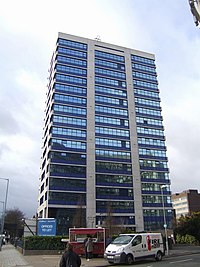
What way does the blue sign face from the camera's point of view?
toward the camera

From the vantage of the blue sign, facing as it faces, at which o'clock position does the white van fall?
The white van is roughly at 11 o'clock from the blue sign.

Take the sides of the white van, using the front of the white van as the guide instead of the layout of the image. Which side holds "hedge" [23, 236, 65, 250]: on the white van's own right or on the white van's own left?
on the white van's own right

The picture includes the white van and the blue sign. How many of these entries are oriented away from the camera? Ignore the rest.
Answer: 0
